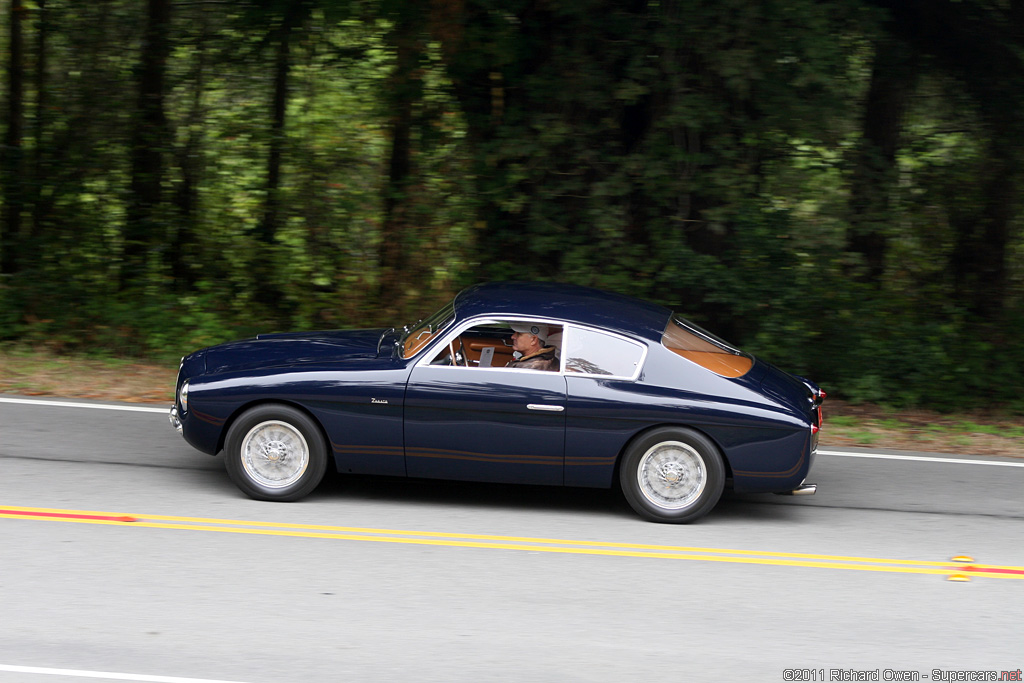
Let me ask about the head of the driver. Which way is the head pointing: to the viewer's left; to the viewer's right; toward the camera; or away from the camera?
to the viewer's left

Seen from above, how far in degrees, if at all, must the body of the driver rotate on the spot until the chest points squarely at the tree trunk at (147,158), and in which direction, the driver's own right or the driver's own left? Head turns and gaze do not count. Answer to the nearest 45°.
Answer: approximately 45° to the driver's own right

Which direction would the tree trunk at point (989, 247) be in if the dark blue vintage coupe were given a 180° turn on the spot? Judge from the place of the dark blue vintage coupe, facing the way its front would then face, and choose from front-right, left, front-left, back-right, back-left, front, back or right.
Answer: front-left

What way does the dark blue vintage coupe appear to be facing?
to the viewer's left

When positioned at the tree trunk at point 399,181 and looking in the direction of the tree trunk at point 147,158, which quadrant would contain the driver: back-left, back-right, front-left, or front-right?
back-left

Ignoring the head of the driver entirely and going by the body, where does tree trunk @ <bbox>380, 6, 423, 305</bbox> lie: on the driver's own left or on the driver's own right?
on the driver's own right

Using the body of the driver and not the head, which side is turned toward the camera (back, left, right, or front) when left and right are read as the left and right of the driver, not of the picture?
left

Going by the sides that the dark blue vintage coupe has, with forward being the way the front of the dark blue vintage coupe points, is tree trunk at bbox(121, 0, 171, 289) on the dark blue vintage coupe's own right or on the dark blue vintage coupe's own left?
on the dark blue vintage coupe's own right

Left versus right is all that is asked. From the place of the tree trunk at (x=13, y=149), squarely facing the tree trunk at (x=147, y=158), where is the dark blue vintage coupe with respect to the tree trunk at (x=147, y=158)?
right
